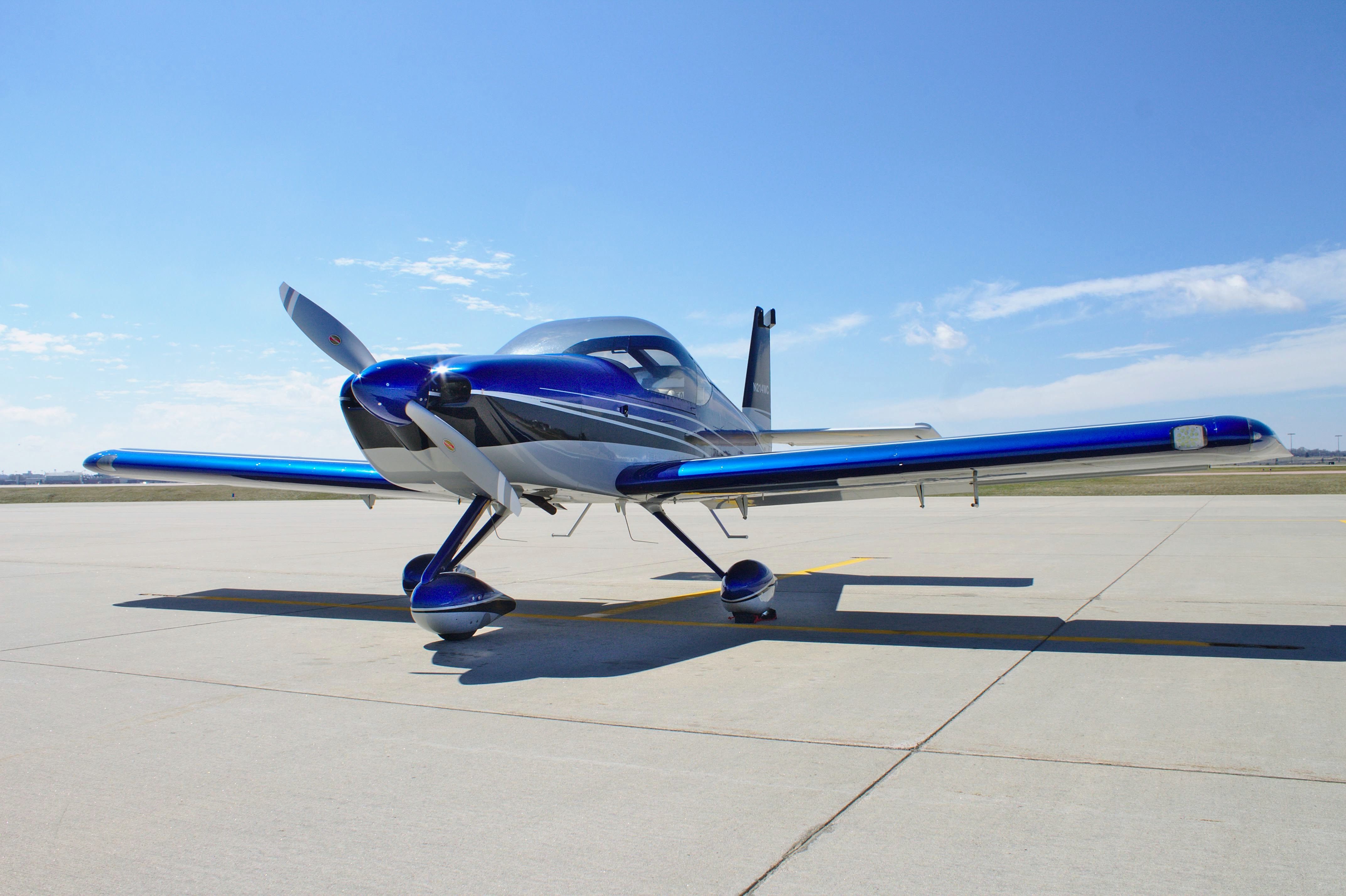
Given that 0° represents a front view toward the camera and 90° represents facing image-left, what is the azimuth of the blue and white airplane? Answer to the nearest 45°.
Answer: approximately 45°
